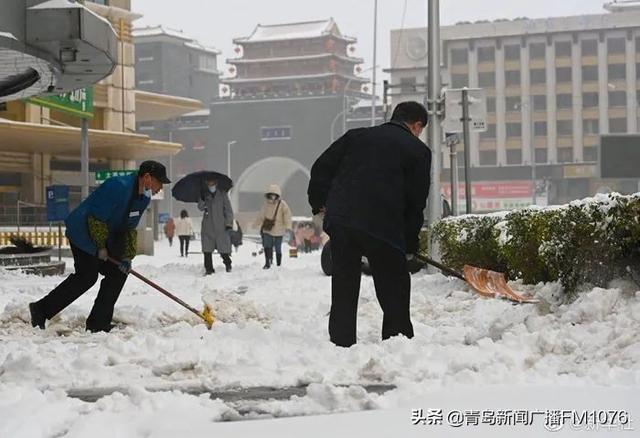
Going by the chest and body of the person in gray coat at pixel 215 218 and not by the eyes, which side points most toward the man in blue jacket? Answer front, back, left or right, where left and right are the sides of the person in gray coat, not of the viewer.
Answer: front

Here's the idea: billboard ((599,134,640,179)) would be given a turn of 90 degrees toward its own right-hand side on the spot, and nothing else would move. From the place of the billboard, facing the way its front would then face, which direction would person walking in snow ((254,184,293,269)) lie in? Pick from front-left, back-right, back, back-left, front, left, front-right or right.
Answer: front-left

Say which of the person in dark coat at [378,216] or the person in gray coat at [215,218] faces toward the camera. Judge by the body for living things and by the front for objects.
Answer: the person in gray coat at [215,218]

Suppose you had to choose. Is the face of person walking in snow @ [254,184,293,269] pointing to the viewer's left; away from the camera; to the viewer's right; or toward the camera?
toward the camera

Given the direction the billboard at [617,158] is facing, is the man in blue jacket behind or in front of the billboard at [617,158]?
in front

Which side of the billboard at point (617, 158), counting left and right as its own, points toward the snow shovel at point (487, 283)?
front

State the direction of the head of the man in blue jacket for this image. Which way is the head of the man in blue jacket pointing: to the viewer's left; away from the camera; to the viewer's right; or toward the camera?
to the viewer's right

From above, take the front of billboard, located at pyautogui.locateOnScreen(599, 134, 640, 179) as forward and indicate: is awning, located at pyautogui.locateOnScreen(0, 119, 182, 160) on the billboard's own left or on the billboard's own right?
on the billboard's own right

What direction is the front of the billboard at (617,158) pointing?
toward the camera

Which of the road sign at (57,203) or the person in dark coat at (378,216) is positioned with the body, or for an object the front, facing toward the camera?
the road sign

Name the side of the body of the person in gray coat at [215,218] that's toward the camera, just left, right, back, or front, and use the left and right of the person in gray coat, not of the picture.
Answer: front

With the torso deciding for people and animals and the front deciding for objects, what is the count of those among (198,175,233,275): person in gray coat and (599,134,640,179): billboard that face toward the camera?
2

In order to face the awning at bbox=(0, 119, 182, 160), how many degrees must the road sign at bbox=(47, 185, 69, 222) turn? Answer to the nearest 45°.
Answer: approximately 180°

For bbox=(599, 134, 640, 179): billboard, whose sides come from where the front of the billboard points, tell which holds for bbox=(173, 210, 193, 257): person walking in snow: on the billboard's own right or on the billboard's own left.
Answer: on the billboard's own right

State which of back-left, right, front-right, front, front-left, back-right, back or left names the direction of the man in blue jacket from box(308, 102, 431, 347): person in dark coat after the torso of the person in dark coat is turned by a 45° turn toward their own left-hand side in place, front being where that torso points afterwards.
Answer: front-left

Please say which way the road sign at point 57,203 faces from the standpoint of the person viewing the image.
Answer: facing the viewer

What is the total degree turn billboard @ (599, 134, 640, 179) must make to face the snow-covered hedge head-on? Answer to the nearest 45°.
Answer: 0° — it already faces it

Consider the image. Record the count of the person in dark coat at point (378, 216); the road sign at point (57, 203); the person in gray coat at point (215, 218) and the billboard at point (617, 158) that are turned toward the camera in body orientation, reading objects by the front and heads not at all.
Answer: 3

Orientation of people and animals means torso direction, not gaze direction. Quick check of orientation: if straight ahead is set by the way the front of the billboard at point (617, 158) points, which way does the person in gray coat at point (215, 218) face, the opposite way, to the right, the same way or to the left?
the same way
